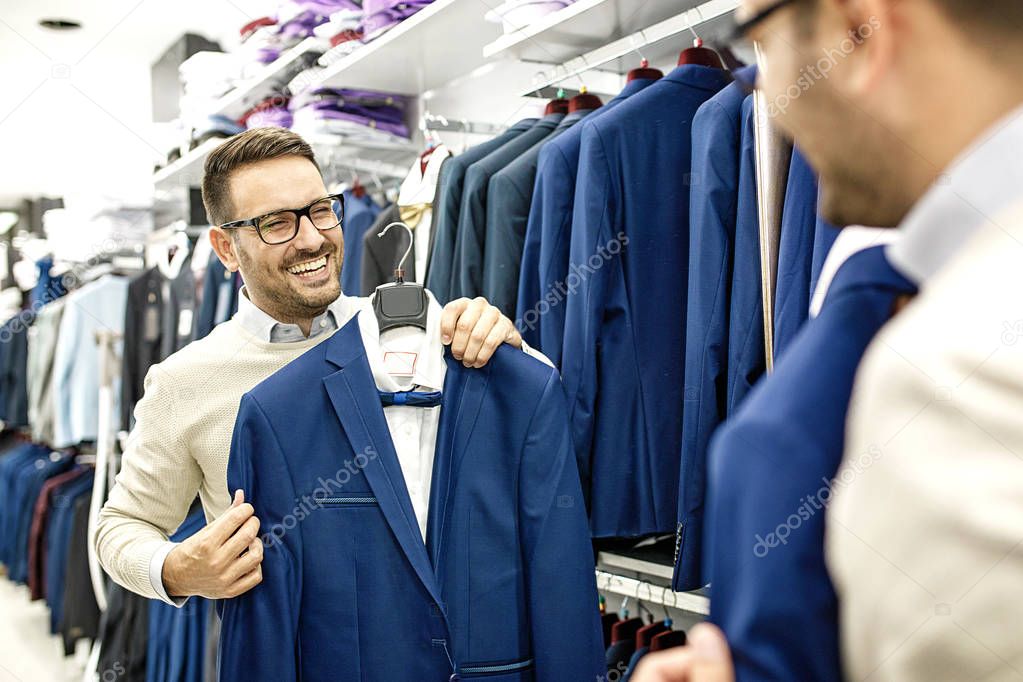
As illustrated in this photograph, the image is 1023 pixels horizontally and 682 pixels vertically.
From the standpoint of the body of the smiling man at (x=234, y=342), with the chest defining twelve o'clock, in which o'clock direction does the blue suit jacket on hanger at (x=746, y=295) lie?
The blue suit jacket on hanger is roughly at 11 o'clock from the smiling man.

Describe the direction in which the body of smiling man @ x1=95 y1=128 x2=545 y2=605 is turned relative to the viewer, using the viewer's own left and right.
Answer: facing the viewer and to the right of the viewer

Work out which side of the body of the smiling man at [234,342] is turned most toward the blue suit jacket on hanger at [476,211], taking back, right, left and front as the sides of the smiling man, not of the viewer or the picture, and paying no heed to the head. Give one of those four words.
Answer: left

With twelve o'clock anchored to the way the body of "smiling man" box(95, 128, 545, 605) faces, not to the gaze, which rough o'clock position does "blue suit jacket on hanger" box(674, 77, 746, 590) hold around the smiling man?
The blue suit jacket on hanger is roughly at 11 o'clock from the smiling man.

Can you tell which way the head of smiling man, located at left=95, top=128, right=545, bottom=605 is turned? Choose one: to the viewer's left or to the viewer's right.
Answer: to the viewer's right

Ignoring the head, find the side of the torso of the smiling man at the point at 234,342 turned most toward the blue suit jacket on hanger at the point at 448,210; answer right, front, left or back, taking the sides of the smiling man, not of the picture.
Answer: left
